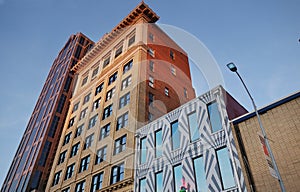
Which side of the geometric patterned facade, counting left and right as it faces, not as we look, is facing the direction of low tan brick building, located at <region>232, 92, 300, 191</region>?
left

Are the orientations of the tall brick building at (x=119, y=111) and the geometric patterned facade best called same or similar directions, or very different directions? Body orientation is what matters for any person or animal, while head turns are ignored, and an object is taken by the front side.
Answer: same or similar directions

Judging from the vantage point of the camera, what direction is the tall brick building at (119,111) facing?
facing the viewer and to the left of the viewer

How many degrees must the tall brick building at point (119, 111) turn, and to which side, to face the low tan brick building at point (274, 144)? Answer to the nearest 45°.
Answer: approximately 90° to its left

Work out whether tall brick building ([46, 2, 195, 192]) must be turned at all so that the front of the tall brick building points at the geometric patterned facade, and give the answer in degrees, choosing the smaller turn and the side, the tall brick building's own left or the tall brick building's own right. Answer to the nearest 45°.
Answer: approximately 90° to the tall brick building's own left

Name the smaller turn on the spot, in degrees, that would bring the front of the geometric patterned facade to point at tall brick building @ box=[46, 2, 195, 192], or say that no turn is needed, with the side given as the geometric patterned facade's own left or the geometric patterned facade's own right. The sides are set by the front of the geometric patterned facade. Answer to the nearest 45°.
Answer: approximately 90° to the geometric patterned facade's own right
